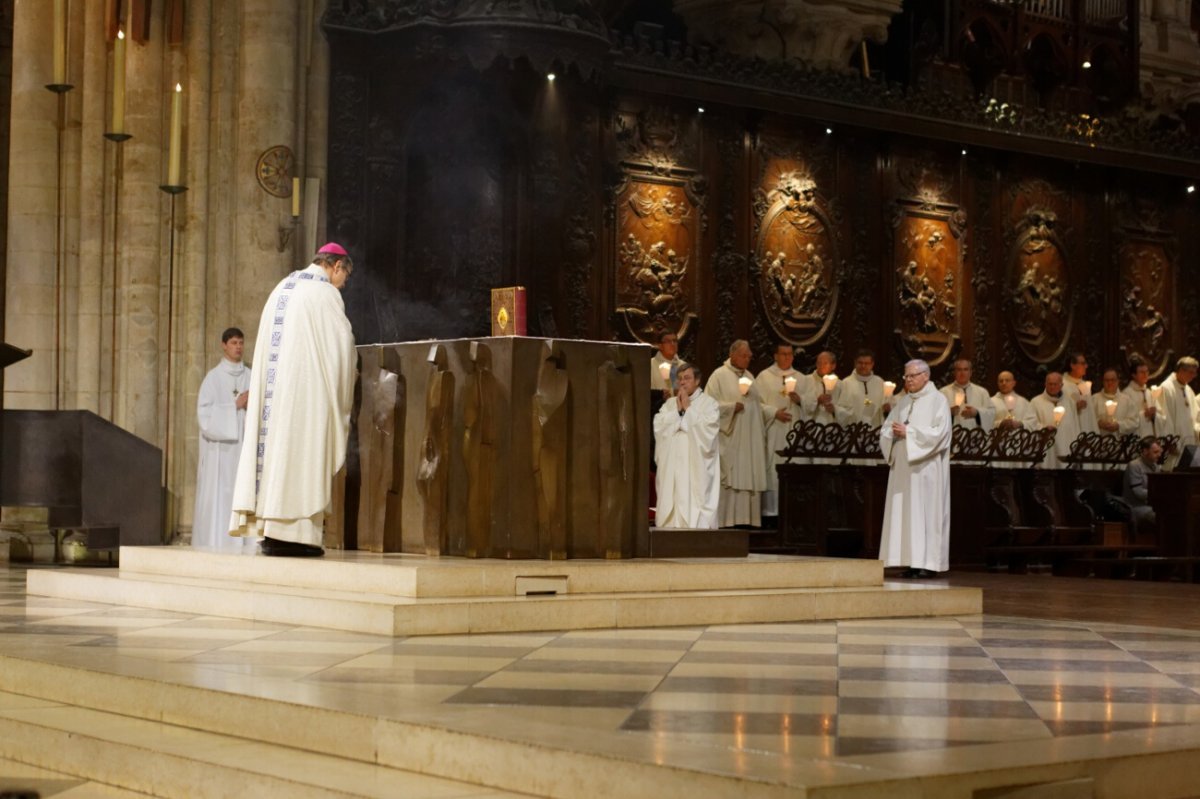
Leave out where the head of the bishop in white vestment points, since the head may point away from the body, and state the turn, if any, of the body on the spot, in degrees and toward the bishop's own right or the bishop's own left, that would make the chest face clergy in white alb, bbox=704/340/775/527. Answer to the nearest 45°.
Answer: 0° — they already face them

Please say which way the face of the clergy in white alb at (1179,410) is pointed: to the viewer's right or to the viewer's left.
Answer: to the viewer's left

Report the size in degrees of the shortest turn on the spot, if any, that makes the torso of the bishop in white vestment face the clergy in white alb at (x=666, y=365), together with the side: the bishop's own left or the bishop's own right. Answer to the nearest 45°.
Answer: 0° — they already face them

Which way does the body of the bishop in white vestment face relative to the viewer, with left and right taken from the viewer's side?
facing away from the viewer and to the right of the viewer

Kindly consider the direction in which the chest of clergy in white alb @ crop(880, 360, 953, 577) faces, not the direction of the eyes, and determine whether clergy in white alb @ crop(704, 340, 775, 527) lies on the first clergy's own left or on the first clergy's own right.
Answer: on the first clergy's own right
